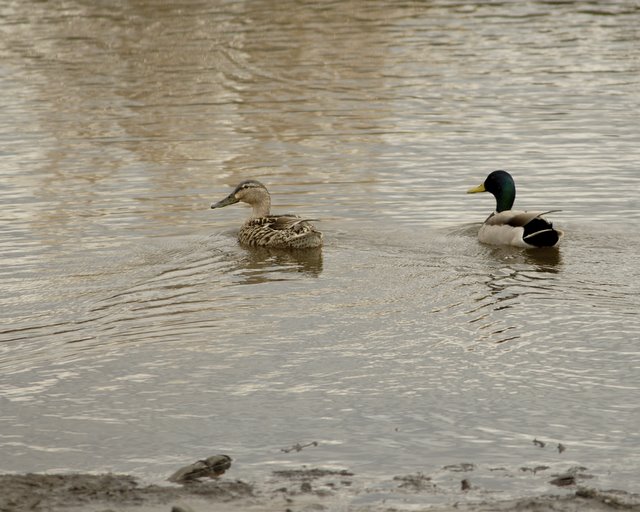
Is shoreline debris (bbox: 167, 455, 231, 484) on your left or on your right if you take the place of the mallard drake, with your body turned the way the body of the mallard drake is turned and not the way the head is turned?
on your left

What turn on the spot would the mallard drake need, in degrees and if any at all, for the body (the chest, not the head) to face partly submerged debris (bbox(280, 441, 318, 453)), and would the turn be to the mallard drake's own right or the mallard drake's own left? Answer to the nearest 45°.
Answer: approximately 135° to the mallard drake's own left

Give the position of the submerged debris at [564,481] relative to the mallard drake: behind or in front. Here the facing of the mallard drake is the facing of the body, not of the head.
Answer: behind

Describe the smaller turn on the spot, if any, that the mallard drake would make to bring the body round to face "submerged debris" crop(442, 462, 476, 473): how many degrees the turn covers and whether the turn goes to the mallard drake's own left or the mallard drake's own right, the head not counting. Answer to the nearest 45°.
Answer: approximately 135° to the mallard drake's own left

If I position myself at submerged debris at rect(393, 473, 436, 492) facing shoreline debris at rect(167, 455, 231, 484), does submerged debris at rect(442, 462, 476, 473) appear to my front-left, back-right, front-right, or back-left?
back-right

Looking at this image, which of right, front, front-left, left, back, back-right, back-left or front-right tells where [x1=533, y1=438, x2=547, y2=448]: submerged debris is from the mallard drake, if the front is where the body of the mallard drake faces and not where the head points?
back-left

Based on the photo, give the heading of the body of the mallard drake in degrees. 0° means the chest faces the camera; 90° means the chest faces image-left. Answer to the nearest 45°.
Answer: approximately 135°
